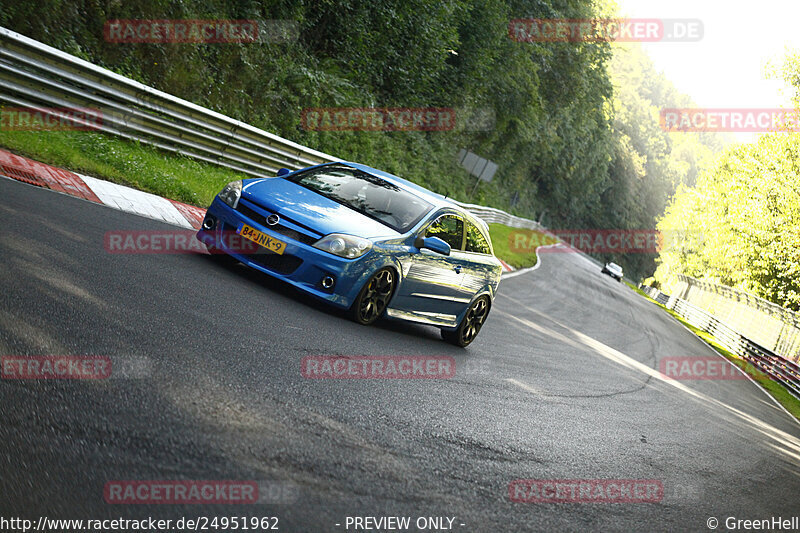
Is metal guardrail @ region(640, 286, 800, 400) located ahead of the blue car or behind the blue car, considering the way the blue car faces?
behind

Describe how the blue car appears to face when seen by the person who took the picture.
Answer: facing the viewer and to the left of the viewer

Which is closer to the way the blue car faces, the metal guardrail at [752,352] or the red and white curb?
the red and white curb

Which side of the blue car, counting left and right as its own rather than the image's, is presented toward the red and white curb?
right

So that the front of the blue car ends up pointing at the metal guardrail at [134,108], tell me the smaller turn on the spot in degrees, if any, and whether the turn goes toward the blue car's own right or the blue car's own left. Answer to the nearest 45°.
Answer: approximately 90° to the blue car's own right
